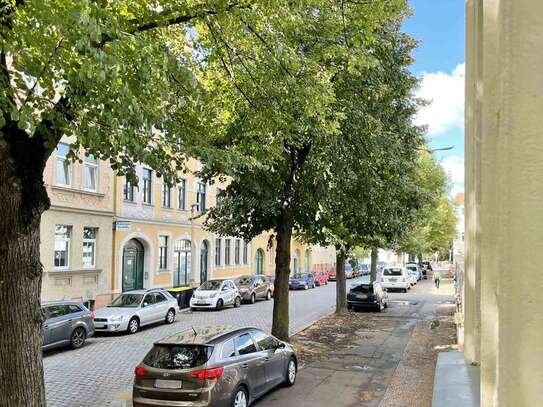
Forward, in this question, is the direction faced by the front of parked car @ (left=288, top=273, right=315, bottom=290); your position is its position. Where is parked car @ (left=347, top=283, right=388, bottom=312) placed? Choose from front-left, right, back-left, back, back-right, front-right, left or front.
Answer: front-left

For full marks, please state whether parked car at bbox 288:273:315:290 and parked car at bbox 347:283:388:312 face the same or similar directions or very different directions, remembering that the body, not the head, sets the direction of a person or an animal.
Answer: very different directions

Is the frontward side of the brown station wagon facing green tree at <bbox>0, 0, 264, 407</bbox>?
no

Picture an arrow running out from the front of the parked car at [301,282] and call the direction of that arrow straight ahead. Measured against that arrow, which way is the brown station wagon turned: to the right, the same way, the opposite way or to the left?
the opposite way

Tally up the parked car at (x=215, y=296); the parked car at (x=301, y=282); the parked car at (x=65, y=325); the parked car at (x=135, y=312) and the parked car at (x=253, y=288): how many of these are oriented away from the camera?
0

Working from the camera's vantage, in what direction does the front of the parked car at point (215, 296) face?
facing the viewer and to the left of the viewer

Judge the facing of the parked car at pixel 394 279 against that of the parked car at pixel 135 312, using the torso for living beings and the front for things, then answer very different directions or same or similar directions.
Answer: very different directions

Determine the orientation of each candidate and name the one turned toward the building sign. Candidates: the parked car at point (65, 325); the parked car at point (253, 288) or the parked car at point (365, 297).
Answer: the parked car at point (253, 288)

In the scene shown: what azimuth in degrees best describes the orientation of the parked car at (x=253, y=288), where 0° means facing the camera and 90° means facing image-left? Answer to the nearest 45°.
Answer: approximately 45°

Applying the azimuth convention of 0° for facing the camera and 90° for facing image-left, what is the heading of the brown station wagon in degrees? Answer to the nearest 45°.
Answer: approximately 225°

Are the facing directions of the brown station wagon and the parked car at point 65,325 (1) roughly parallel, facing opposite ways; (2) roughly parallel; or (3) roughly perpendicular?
roughly parallel, facing opposite ways

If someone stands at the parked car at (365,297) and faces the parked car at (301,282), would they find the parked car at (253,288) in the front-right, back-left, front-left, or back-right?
front-left

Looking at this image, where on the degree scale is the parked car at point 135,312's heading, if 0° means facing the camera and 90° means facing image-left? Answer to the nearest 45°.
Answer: approximately 45°

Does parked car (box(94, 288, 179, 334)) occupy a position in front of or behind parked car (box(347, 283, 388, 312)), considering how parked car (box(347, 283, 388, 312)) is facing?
behind

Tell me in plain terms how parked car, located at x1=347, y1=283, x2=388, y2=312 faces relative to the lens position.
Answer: facing away from the viewer and to the right of the viewer

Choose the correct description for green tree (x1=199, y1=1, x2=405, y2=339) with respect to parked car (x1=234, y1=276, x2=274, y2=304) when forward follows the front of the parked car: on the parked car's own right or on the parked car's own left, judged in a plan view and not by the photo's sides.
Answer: on the parked car's own left

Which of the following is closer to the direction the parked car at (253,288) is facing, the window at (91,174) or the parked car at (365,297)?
the window

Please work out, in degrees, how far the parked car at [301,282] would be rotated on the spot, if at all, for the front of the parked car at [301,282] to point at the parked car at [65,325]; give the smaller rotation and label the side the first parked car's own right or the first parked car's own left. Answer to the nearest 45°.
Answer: approximately 45° to the first parked car's own left
